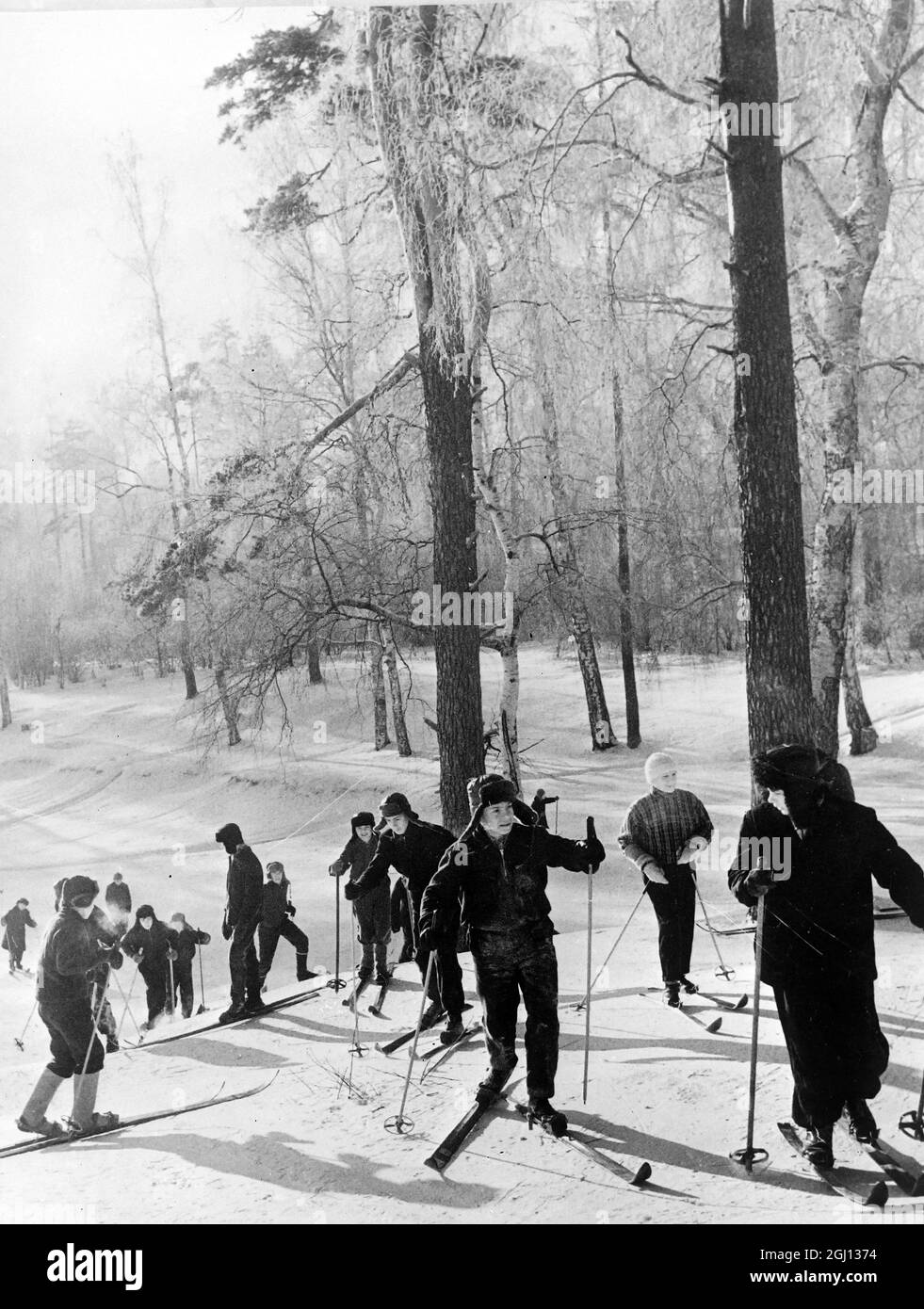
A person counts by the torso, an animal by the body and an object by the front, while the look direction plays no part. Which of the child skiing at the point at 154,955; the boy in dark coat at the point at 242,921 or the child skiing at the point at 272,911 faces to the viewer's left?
the boy in dark coat

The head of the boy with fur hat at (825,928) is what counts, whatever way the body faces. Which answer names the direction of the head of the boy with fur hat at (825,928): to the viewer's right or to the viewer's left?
to the viewer's left

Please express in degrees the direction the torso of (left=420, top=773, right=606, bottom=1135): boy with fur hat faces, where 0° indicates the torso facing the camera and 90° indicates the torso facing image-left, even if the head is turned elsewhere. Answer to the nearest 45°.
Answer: approximately 0°
